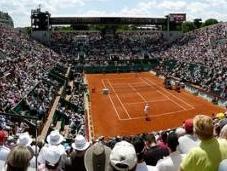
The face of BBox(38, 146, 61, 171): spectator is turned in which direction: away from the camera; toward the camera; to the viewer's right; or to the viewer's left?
away from the camera

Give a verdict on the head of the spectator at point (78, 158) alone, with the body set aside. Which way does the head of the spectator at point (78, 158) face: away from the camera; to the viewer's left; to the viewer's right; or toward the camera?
away from the camera

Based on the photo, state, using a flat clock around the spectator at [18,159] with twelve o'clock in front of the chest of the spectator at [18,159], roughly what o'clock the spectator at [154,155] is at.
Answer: the spectator at [154,155] is roughly at 2 o'clock from the spectator at [18,159].

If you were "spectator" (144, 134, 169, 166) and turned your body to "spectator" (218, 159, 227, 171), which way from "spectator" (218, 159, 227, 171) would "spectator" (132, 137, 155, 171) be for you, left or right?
right

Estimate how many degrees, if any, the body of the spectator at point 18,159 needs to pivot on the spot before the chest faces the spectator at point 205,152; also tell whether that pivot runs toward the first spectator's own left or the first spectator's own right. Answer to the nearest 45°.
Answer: approximately 90° to the first spectator's own right

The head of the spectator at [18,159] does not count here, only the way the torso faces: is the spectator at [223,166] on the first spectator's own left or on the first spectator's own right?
on the first spectator's own right

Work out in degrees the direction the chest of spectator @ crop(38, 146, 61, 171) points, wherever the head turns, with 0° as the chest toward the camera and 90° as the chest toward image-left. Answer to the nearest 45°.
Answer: approximately 180°

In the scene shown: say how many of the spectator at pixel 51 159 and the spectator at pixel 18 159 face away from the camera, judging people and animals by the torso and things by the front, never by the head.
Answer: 2

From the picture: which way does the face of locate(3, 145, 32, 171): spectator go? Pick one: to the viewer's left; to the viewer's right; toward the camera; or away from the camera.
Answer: away from the camera

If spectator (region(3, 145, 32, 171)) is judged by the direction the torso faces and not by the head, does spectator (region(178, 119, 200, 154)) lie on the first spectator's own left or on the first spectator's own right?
on the first spectator's own right

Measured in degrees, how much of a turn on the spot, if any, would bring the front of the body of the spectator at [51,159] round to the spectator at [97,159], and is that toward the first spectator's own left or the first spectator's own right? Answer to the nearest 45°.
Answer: approximately 135° to the first spectator's own right

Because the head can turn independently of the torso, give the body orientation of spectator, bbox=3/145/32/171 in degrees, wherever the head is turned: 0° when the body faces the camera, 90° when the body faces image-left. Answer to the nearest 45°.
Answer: approximately 180°
